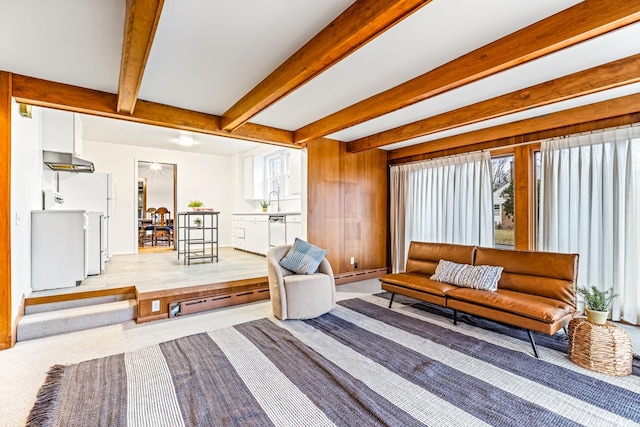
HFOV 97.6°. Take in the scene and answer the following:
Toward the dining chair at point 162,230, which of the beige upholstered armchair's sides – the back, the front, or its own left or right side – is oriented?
back

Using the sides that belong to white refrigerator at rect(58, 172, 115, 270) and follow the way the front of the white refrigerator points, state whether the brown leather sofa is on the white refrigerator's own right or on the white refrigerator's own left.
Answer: on the white refrigerator's own right

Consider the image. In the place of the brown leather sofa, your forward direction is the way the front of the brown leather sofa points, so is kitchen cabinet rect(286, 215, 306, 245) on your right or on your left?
on your right

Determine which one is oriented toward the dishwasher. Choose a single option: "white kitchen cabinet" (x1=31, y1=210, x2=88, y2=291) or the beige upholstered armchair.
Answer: the white kitchen cabinet

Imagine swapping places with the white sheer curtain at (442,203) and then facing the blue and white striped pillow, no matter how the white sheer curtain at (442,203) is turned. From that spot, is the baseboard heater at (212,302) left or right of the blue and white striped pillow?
right

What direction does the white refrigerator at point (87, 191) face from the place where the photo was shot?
facing to the right of the viewer

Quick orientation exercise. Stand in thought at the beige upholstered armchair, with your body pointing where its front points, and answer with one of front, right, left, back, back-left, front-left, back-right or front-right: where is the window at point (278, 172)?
back-left

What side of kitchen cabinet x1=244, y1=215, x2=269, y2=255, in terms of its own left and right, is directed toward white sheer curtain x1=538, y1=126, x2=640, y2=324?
left
